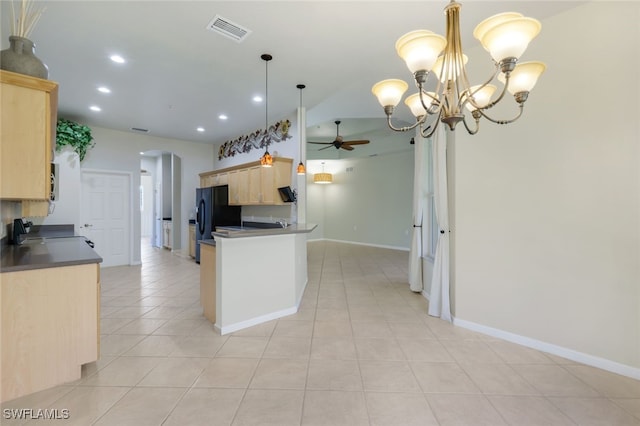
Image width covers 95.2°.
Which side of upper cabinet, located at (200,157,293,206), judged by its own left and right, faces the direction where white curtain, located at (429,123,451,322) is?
left

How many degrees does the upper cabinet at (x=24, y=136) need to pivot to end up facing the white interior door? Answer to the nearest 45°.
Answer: approximately 90° to its left

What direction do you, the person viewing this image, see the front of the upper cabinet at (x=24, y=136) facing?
facing to the right of the viewer

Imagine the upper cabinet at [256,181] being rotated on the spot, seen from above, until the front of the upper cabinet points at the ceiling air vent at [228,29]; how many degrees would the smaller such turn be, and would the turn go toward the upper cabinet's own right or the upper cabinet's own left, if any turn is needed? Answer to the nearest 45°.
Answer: approximately 45° to the upper cabinet's own left

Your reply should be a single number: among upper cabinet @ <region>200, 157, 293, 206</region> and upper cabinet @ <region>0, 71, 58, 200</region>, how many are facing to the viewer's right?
1

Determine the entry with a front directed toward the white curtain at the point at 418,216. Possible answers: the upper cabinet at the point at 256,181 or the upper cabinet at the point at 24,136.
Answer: the upper cabinet at the point at 24,136

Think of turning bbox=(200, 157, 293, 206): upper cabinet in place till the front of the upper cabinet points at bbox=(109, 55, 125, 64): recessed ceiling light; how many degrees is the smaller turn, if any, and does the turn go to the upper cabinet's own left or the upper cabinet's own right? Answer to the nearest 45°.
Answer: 0° — it already faces it

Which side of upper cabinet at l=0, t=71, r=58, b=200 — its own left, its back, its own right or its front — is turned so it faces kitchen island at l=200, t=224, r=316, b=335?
front

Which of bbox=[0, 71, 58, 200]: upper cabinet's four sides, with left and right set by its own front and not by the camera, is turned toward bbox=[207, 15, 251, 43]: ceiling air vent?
front

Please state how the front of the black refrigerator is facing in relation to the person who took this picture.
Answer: facing the viewer and to the left of the viewer

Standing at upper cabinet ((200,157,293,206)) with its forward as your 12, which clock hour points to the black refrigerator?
The black refrigerator is roughly at 3 o'clock from the upper cabinet.

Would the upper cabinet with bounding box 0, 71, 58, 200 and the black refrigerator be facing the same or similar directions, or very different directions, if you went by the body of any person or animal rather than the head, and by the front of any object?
very different directions

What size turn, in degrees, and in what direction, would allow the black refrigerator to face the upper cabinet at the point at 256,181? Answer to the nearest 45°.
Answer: approximately 90° to its left
